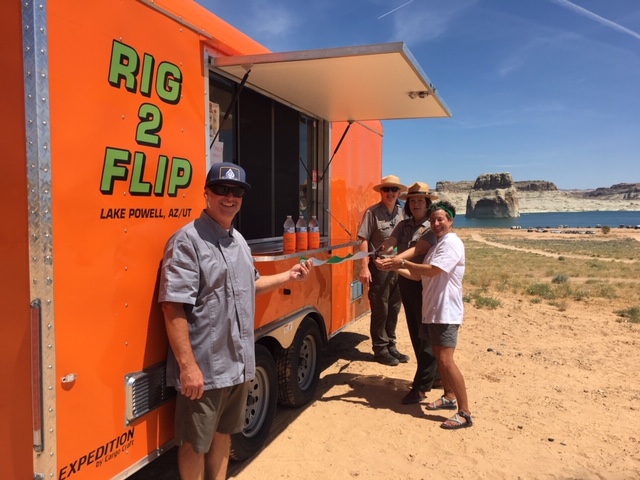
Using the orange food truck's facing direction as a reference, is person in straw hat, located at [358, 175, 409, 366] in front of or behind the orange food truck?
in front

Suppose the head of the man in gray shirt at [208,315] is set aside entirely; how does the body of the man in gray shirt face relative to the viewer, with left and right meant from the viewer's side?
facing the viewer and to the right of the viewer

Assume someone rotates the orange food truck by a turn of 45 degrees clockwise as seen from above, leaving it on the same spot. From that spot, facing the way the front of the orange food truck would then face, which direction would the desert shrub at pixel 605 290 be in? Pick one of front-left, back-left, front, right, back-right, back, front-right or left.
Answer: front-left

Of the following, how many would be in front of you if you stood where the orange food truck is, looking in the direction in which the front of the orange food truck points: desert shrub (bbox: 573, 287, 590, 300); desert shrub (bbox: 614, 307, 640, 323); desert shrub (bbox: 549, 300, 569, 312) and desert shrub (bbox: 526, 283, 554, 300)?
4

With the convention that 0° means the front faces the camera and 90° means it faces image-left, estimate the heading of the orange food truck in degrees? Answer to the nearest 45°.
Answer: approximately 225°

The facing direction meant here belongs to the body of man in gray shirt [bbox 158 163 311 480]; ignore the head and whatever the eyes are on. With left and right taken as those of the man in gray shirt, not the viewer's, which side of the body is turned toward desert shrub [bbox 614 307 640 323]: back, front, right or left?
left

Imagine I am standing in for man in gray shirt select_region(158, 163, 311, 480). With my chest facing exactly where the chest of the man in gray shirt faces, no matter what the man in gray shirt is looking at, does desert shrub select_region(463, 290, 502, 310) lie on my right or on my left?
on my left

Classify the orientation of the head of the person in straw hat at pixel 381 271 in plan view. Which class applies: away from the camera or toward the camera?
toward the camera

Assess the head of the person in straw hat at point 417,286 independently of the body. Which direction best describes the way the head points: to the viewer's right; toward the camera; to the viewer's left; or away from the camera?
toward the camera

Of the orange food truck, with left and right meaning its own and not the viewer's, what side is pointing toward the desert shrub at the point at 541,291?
front

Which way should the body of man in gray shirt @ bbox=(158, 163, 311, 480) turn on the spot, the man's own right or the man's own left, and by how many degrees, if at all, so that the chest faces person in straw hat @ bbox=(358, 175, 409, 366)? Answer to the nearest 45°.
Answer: approximately 90° to the man's own left

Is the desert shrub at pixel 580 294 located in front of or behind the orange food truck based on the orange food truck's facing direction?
in front

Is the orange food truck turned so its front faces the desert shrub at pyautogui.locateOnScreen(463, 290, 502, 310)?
yes

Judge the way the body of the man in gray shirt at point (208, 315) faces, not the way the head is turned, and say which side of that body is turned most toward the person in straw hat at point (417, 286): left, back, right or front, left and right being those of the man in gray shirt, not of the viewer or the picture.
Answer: left

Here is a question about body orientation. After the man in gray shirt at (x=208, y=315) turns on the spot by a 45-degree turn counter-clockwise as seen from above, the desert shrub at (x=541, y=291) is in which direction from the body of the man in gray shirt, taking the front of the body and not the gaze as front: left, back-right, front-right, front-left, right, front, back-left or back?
front-left

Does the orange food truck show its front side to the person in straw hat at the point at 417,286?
no

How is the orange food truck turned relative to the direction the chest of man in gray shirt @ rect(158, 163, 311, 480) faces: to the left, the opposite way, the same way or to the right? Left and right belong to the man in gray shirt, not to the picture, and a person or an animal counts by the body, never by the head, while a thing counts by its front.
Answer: to the left
